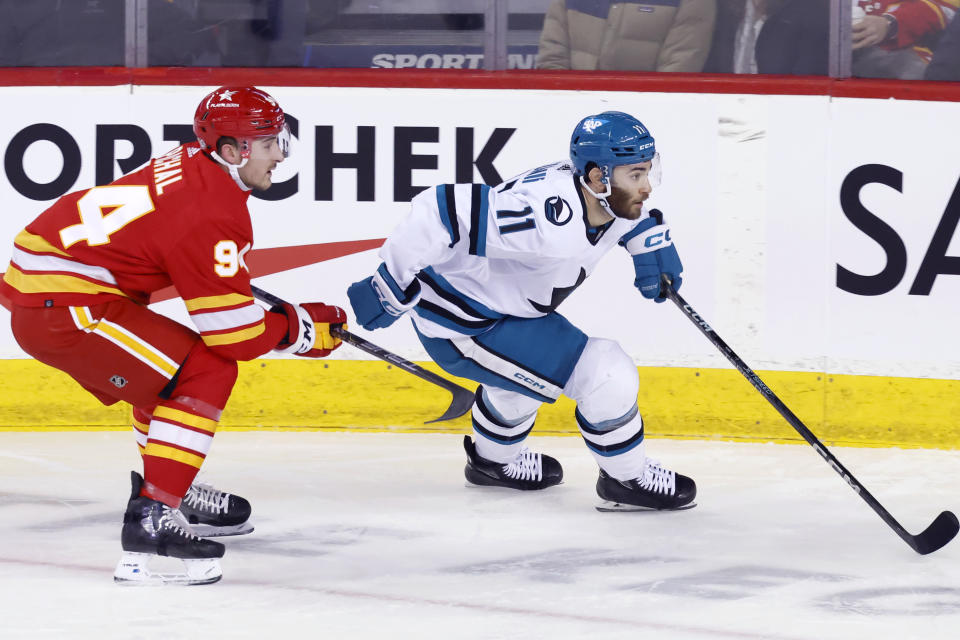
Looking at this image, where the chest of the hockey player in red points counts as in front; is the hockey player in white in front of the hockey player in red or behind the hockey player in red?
in front

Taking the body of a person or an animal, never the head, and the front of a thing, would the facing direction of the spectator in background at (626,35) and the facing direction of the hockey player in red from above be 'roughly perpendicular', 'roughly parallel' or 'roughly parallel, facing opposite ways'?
roughly perpendicular

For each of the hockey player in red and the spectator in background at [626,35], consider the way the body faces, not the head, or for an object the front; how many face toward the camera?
1

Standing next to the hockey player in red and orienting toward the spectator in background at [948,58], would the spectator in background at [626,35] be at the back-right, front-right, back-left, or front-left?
front-left

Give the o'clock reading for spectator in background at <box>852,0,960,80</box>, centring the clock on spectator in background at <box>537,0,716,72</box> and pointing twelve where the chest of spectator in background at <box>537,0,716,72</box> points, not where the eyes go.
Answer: spectator in background at <box>852,0,960,80</box> is roughly at 9 o'clock from spectator in background at <box>537,0,716,72</box>.

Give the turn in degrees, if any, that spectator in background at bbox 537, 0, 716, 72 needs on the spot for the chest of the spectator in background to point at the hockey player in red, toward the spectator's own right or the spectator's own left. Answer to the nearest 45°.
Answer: approximately 45° to the spectator's own right

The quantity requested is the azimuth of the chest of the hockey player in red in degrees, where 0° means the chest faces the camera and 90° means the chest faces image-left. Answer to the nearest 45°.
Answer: approximately 270°

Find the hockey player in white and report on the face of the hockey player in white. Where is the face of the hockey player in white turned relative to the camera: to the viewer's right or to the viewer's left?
to the viewer's right

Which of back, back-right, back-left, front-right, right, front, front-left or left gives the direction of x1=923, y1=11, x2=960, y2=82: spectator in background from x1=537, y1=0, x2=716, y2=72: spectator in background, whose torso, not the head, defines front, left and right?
left

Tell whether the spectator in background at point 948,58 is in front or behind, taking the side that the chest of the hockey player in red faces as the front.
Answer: in front

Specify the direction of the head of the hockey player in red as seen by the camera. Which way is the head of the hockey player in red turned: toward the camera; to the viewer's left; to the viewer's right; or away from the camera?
to the viewer's right

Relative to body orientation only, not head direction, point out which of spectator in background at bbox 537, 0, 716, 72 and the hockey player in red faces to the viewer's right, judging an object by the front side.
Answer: the hockey player in red

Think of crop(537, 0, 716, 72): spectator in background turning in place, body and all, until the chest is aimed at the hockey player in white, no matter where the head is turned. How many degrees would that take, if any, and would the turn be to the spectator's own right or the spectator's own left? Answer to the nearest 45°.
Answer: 0° — they already face them

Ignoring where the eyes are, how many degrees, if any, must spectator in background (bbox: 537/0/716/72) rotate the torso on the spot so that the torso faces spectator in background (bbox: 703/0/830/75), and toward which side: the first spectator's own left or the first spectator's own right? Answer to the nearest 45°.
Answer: approximately 90° to the first spectator's own left

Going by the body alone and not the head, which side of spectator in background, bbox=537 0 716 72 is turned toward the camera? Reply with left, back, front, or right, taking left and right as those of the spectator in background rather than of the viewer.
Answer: front

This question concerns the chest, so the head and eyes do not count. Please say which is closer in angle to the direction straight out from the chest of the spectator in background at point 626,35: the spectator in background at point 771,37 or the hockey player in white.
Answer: the hockey player in white
